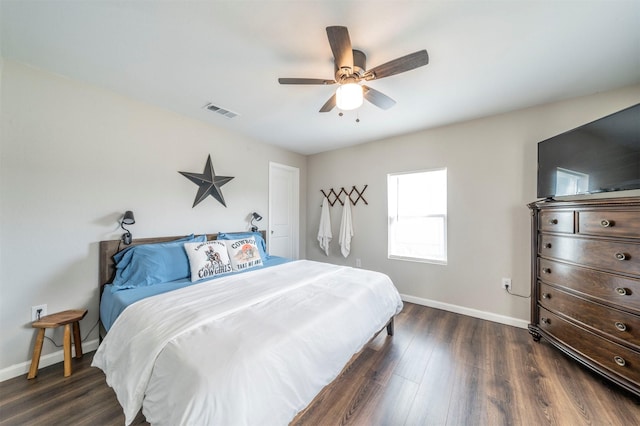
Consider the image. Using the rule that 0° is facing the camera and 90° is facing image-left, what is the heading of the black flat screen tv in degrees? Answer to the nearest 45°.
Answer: approximately 45°

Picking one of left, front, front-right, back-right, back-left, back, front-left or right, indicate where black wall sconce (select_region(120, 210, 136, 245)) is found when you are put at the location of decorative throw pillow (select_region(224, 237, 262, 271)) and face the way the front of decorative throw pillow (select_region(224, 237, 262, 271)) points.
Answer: back-right

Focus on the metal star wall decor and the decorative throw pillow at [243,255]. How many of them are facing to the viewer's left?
0

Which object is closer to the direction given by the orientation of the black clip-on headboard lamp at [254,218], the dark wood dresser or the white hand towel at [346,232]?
the dark wood dresser

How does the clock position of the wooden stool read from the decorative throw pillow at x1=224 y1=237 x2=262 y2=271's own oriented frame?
The wooden stool is roughly at 4 o'clock from the decorative throw pillow.

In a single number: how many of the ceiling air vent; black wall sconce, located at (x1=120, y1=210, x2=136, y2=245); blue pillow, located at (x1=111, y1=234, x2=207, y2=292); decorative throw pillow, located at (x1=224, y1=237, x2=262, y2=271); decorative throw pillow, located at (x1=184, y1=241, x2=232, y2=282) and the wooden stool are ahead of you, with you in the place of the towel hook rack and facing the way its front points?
6

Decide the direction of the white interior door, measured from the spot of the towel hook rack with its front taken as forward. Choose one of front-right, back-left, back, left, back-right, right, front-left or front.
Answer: front-right

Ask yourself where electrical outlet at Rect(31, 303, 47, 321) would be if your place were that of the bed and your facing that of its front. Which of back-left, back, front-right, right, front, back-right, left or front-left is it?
back

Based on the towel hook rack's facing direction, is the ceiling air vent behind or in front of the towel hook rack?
in front

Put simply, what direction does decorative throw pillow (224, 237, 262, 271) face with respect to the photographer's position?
facing the viewer and to the right of the viewer

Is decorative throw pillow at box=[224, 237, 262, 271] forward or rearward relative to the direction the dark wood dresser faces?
forward

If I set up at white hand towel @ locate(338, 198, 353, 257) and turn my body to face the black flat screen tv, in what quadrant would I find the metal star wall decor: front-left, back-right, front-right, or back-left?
back-right

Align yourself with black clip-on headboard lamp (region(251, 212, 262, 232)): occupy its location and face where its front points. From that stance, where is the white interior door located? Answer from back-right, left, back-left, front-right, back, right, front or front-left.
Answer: left
